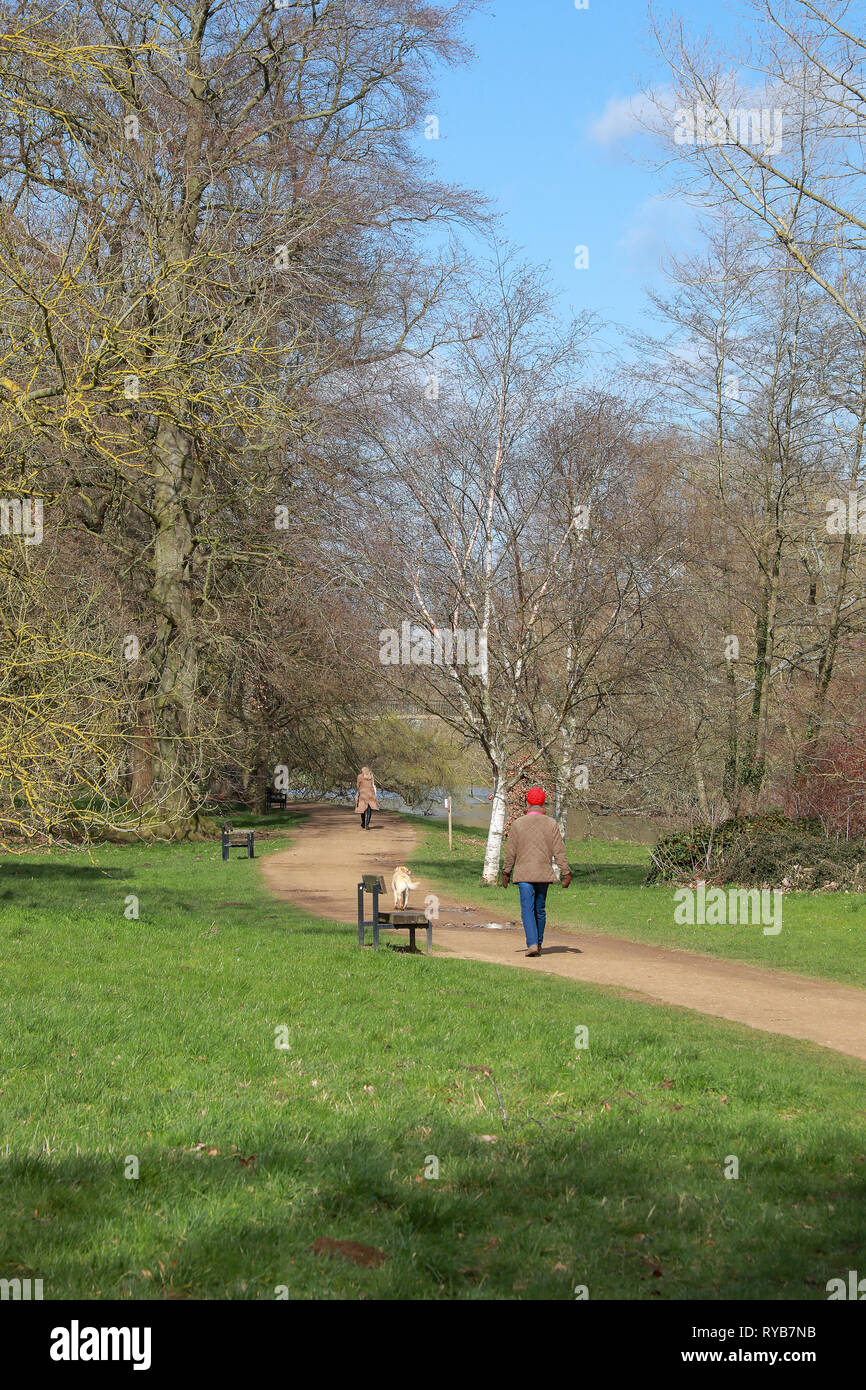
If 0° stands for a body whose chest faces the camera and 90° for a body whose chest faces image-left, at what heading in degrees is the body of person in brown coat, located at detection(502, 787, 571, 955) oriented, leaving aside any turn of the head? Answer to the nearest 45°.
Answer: approximately 180°

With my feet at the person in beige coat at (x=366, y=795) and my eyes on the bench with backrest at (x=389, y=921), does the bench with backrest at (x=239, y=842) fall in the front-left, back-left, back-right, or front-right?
front-right

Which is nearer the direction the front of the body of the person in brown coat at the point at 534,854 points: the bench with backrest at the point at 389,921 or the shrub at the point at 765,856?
the shrub

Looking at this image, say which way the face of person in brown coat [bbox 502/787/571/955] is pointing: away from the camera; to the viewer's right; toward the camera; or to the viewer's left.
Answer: away from the camera

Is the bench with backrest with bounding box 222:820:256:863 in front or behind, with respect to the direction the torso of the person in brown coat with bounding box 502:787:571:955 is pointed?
in front

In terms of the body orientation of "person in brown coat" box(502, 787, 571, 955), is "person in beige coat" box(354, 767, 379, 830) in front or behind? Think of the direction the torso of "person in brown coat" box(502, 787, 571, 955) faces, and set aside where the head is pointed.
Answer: in front

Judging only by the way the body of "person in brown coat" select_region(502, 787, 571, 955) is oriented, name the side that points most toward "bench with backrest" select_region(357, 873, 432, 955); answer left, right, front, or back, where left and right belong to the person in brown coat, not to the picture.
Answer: left

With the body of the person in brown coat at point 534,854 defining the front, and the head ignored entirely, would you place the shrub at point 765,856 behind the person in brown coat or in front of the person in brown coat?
in front
